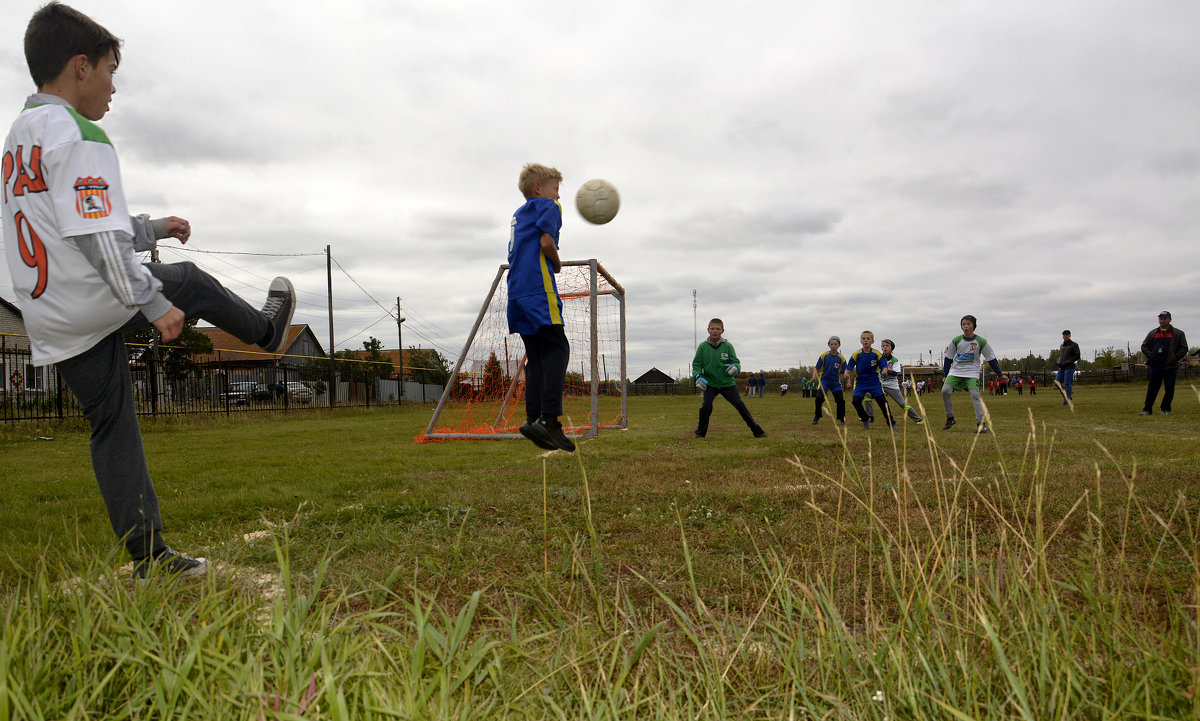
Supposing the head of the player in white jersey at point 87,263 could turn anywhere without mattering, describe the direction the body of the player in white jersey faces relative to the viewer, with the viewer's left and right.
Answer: facing away from the viewer and to the right of the viewer

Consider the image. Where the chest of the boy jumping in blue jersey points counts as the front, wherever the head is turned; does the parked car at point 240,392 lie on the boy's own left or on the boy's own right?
on the boy's own left

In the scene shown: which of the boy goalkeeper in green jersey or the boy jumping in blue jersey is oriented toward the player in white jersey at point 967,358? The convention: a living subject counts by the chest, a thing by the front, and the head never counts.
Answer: the boy jumping in blue jersey

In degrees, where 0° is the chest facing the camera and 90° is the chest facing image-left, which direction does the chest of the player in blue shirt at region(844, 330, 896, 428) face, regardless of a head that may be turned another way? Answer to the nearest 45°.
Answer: approximately 0°

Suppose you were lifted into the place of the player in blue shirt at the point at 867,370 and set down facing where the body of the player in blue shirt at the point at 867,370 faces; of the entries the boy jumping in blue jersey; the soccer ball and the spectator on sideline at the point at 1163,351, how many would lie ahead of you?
2

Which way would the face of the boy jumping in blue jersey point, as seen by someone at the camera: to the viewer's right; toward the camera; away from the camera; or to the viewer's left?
to the viewer's right

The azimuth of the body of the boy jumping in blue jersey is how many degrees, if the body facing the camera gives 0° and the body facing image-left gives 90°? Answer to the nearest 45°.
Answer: approximately 225°

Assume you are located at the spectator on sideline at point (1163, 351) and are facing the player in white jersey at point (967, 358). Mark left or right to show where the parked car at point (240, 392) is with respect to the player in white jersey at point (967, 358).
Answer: right
